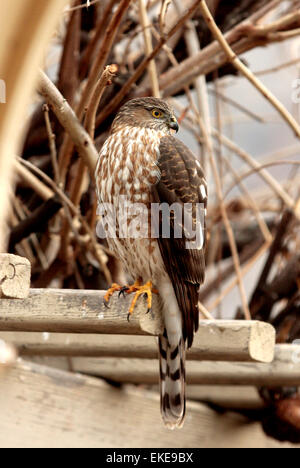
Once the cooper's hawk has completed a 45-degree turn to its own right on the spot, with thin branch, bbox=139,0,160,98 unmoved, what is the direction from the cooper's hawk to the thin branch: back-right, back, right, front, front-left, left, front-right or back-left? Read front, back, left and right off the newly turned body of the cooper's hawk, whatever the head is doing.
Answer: right

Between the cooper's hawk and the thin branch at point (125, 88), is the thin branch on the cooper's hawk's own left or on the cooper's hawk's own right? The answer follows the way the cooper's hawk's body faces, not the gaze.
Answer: on the cooper's hawk's own right

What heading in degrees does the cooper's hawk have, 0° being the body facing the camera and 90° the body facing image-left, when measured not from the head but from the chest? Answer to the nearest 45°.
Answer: approximately 45°
